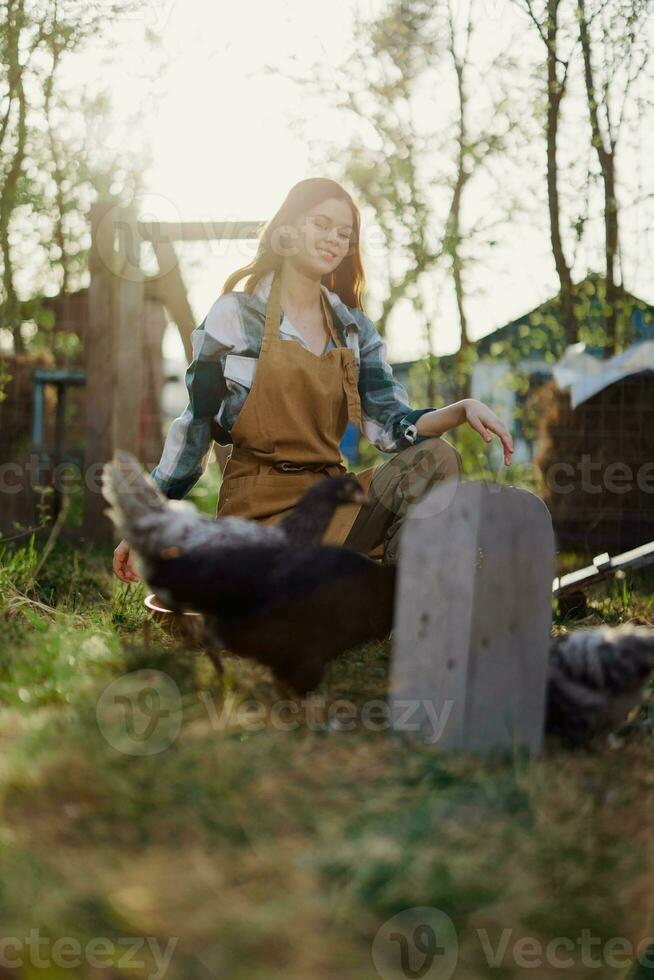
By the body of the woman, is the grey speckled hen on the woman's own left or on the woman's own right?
on the woman's own right

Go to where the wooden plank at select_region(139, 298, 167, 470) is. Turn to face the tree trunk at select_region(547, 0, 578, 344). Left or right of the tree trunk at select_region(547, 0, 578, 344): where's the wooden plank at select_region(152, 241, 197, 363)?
right

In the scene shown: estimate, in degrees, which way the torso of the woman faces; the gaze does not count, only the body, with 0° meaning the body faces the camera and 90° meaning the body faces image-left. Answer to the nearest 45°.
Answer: approximately 315°

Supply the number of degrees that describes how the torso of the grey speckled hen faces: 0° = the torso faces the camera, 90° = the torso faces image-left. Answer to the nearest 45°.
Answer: approximately 270°
